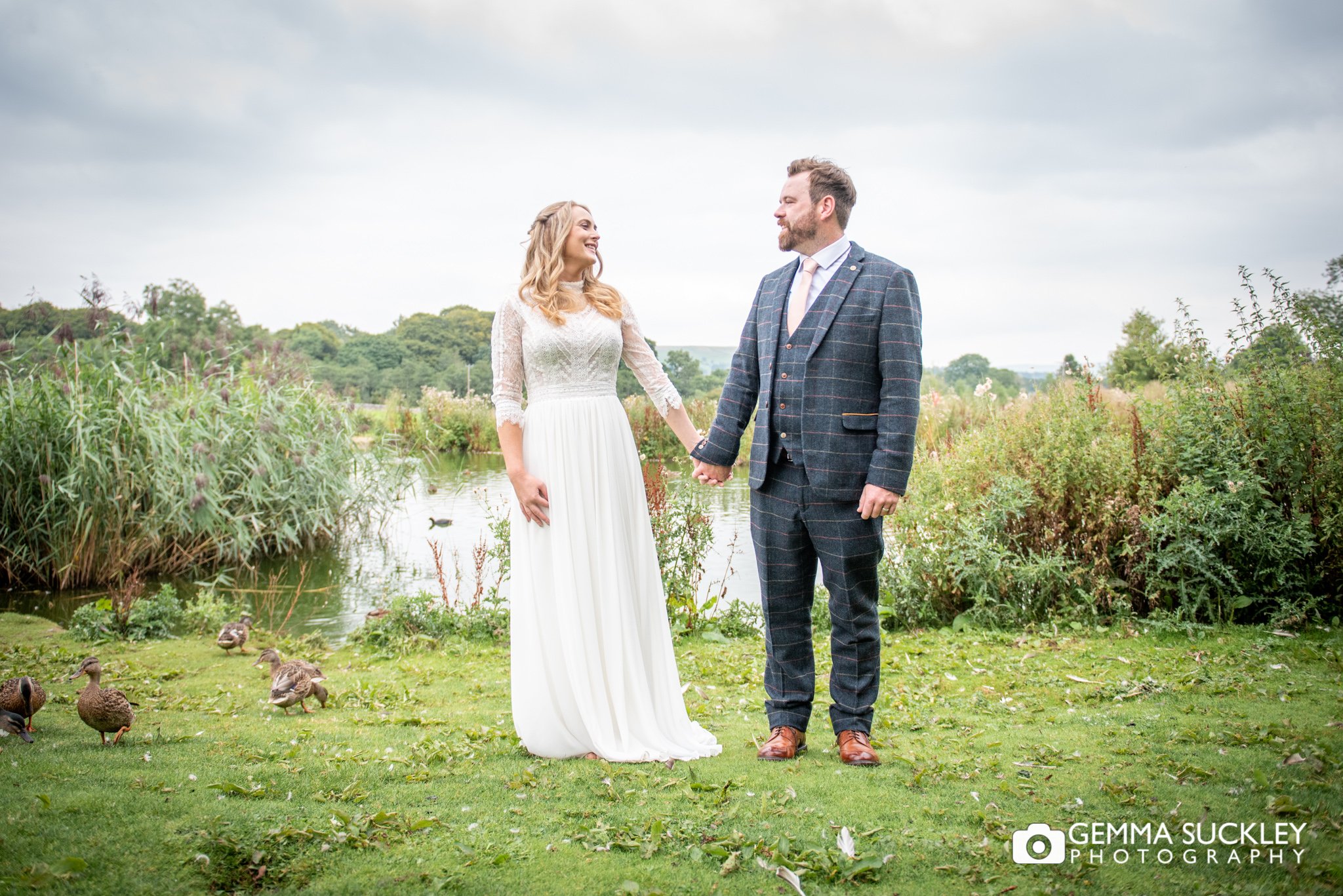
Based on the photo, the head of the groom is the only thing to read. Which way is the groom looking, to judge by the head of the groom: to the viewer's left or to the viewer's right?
to the viewer's left

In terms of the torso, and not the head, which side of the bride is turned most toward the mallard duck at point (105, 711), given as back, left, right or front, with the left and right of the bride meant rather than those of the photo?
right

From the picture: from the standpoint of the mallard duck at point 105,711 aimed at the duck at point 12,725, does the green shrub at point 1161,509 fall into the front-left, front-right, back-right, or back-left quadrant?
back-right

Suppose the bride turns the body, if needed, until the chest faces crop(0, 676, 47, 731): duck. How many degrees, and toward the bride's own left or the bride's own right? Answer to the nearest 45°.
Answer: approximately 90° to the bride's own right

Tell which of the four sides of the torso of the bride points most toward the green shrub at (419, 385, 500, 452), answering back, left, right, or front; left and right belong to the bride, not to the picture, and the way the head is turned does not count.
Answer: back

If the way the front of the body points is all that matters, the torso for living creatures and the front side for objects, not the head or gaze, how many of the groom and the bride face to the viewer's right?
0

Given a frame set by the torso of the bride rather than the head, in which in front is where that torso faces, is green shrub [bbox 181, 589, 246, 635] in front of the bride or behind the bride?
behind

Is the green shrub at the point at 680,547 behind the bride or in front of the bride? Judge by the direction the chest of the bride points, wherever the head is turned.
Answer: behind

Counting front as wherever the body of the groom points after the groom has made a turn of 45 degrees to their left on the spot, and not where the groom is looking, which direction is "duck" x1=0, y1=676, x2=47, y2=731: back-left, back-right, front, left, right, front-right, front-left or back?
right

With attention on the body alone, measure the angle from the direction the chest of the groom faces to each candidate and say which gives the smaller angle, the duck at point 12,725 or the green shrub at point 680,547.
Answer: the duck

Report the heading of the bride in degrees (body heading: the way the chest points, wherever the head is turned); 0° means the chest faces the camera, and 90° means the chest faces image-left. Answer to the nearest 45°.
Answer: approximately 0°

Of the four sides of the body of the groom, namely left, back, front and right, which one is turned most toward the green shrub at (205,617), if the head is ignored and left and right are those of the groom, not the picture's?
right

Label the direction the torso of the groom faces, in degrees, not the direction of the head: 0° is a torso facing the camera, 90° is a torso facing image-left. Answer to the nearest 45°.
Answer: approximately 45°

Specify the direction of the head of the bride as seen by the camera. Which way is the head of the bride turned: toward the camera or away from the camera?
toward the camera

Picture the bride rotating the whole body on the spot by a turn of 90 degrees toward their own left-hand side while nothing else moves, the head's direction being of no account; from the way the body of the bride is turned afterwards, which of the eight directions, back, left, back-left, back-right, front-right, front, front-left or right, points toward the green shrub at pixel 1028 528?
front-left

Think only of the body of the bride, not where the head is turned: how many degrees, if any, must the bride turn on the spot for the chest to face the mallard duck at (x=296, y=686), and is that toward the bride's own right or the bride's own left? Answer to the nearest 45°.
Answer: approximately 135° to the bride's own right

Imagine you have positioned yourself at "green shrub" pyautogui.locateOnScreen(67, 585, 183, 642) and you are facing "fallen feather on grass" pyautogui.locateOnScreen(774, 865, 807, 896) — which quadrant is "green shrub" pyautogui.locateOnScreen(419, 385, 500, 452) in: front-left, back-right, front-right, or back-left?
back-left

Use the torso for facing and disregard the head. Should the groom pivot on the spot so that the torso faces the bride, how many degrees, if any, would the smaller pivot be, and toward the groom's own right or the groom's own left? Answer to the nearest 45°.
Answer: approximately 45° to the groom's own right
